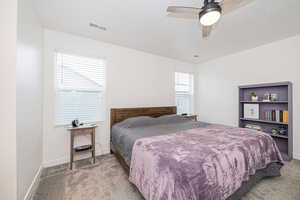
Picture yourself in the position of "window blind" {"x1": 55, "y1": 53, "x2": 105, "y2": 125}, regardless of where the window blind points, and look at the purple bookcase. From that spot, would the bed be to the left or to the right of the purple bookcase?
right

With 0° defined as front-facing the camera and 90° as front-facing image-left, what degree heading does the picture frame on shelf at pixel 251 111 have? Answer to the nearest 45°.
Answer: approximately 0°

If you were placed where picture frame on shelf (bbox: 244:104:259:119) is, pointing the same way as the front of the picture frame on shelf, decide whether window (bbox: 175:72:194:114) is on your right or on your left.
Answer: on your right

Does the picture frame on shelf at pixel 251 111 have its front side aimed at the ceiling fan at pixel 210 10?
yes

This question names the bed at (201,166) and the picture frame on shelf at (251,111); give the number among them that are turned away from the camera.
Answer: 0

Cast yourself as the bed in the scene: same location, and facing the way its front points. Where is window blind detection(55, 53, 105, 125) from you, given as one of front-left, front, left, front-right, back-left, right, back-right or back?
back-right

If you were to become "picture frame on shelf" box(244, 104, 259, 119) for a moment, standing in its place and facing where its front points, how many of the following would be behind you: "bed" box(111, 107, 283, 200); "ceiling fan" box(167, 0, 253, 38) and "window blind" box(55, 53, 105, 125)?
0

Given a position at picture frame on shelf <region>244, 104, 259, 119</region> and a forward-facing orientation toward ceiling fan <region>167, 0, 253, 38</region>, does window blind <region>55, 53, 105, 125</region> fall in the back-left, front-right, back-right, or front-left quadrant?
front-right

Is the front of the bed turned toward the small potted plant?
no

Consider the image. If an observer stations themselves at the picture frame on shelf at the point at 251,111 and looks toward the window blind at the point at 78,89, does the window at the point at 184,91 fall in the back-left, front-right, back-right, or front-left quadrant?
front-right

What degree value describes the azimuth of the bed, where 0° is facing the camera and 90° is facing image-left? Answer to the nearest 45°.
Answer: approximately 315°

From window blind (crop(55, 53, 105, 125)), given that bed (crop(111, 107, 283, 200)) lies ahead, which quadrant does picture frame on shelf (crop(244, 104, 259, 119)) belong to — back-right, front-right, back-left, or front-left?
front-left
